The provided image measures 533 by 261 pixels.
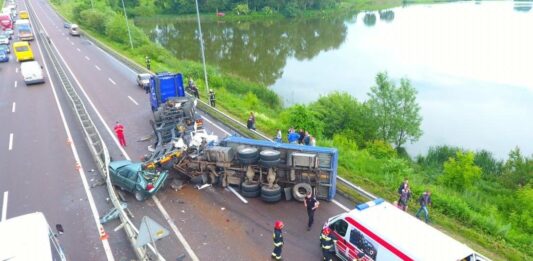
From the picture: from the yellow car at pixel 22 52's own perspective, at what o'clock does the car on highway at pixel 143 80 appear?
The car on highway is roughly at 11 o'clock from the yellow car.

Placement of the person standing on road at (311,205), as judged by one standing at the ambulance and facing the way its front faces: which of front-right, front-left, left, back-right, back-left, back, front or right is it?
front

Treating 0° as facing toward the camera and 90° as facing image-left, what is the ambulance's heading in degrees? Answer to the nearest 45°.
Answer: approximately 135°

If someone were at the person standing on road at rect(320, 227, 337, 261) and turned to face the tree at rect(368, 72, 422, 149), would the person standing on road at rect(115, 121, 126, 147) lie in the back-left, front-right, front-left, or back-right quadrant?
front-left

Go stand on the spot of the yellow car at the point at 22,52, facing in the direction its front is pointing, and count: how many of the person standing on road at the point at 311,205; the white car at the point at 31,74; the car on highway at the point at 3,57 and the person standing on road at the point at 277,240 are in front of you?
3

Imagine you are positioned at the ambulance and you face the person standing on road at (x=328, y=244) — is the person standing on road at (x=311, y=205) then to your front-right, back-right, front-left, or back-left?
front-right

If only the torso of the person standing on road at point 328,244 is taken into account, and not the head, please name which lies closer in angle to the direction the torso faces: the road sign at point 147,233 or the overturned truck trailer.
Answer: the overturned truck trailer

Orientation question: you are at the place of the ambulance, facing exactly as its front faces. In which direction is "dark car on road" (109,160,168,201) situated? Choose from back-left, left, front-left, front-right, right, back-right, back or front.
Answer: front-left

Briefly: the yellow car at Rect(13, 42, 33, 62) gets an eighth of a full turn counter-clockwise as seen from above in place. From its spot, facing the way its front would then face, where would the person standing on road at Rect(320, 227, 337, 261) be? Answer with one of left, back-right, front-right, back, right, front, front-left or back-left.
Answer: front-right

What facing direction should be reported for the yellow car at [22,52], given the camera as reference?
facing the viewer

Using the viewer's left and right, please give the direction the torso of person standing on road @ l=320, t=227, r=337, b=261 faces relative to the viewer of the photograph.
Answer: facing away from the viewer

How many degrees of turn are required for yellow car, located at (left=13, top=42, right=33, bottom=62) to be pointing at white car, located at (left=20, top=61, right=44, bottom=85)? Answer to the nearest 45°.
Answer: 0° — it already faces it
